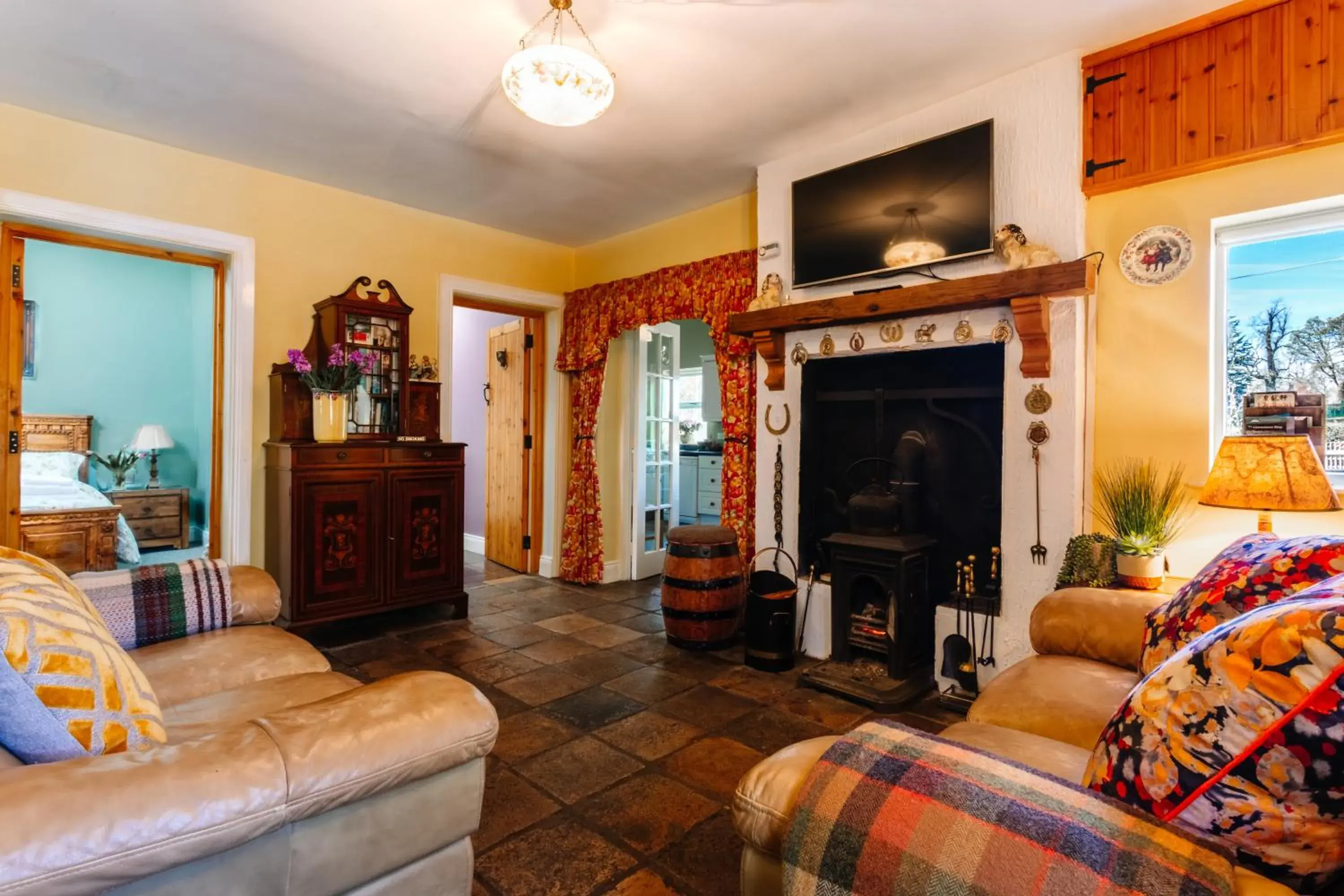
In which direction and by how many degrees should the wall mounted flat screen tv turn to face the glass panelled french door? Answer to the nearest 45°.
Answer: approximately 90° to its right

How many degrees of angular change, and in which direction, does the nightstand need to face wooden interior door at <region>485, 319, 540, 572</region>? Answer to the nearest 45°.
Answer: approximately 45° to its left

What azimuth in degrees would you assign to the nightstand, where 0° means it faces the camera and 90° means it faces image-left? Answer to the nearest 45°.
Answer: approximately 0°

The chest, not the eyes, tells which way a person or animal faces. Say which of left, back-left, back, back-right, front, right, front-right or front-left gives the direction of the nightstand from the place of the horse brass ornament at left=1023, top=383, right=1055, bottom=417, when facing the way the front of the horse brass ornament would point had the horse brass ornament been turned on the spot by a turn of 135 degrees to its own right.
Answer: front-left

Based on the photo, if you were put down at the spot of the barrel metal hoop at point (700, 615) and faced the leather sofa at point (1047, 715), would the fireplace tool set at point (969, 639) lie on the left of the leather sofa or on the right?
left

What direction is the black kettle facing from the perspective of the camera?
to the viewer's left
